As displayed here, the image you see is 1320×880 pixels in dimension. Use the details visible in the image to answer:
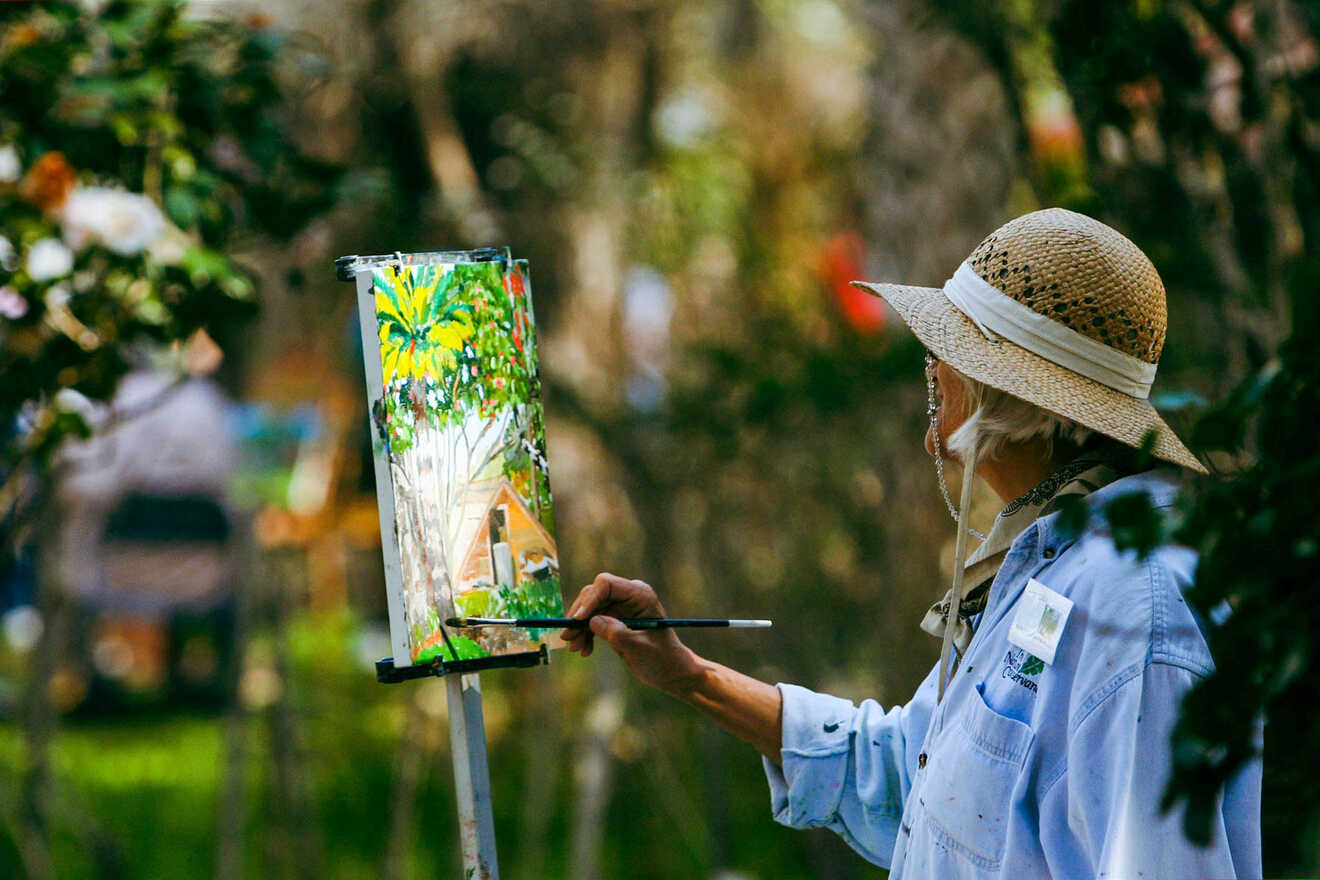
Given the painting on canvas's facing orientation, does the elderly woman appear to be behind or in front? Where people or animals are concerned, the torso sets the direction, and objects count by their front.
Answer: in front

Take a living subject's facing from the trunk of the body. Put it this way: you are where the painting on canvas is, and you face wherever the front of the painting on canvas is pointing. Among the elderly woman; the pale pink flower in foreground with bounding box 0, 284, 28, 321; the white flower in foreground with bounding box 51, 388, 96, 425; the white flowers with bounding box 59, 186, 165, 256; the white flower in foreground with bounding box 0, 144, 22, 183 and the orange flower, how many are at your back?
5

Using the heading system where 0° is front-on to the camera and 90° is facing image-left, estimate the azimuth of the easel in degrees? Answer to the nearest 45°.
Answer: approximately 315°

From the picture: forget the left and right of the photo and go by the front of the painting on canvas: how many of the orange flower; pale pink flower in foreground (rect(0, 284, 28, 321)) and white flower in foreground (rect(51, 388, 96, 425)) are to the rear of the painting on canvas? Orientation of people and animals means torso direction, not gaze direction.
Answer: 3

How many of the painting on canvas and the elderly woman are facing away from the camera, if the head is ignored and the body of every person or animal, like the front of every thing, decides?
0

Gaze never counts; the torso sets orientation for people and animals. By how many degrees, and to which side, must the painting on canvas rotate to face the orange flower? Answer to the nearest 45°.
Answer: approximately 180°

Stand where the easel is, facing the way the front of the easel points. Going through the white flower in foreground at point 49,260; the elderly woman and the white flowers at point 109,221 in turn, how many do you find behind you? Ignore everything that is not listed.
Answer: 2

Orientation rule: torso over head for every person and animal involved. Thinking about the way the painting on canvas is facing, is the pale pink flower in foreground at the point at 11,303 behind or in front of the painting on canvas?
behind

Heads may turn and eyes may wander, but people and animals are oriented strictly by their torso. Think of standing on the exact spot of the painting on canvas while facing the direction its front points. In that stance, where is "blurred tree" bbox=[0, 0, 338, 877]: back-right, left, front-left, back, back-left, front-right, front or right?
back
